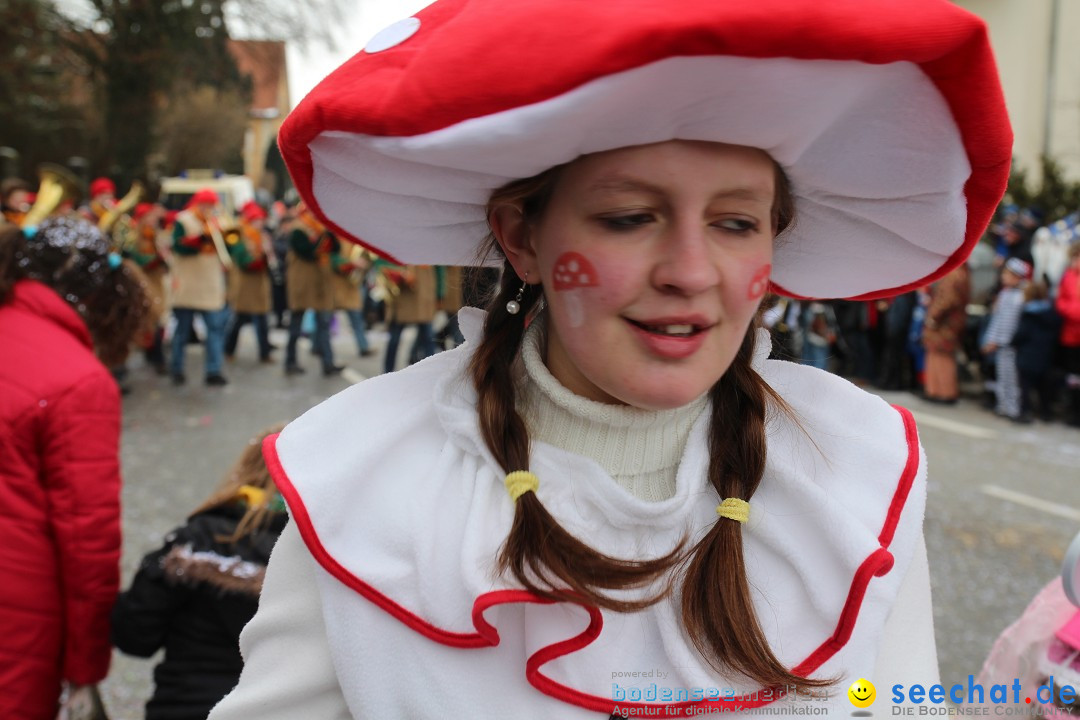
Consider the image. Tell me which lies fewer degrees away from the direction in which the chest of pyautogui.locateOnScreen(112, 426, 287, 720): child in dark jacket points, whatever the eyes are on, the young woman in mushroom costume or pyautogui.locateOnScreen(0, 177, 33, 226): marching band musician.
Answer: the marching band musician

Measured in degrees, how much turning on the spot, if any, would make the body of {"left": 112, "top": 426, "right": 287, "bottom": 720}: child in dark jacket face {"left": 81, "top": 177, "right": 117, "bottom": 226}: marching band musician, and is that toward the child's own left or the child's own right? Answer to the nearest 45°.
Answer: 0° — they already face them

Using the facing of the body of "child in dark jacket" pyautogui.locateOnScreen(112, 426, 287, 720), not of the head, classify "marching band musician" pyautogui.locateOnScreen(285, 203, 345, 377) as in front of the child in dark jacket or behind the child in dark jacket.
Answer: in front

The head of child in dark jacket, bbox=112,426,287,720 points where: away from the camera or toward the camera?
away from the camera

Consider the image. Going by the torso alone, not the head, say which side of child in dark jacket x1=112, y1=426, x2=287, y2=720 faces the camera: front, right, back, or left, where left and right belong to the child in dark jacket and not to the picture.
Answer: back

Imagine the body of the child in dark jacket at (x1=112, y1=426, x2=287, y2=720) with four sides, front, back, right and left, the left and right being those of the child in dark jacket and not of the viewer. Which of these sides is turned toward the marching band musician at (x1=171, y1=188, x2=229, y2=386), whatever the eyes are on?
front

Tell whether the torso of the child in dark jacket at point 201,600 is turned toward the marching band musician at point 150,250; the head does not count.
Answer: yes

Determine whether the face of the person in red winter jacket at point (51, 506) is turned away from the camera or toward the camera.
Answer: away from the camera

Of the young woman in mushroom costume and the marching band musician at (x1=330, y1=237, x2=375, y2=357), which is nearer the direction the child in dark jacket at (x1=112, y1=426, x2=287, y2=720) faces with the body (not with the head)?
the marching band musician

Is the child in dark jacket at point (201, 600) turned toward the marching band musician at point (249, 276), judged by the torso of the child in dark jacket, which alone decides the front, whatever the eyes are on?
yes

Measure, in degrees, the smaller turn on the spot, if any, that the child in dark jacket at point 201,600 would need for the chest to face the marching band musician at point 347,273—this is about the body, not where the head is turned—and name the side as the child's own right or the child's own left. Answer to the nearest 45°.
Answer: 0° — they already face them

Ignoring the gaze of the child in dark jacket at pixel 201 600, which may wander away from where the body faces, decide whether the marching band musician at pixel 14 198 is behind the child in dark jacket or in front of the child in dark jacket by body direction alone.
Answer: in front

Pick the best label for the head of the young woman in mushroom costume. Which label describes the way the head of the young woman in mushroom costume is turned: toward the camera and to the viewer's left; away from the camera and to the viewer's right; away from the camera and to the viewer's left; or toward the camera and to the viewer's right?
toward the camera and to the viewer's right
